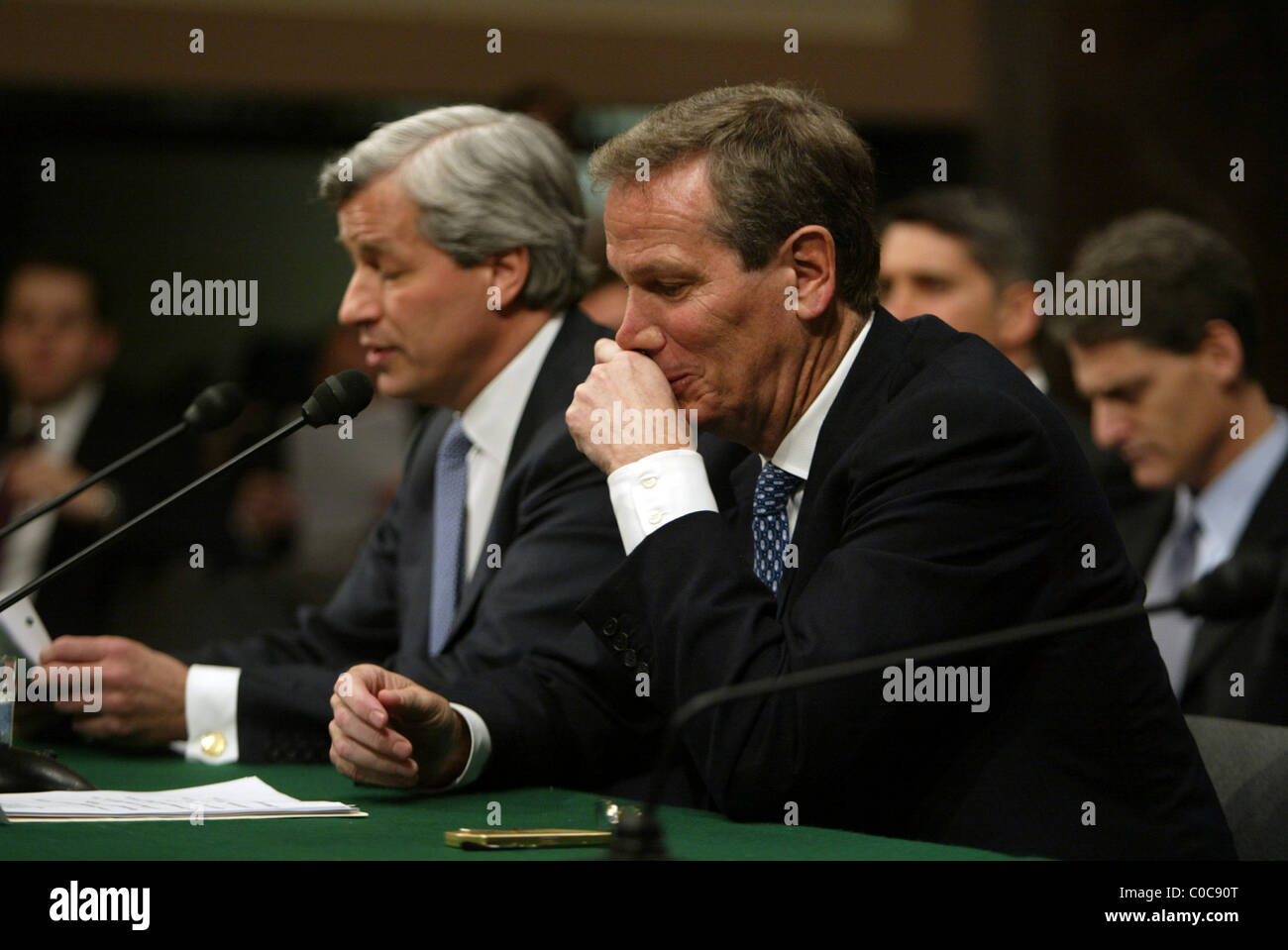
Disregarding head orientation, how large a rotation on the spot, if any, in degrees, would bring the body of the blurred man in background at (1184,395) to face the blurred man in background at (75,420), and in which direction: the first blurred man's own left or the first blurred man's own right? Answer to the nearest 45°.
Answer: approximately 45° to the first blurred man's own right

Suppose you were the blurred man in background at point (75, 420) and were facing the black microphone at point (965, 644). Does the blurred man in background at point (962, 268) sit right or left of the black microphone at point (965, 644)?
left

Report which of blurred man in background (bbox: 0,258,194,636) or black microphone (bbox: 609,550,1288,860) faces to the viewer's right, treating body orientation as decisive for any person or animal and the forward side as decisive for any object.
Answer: the black microphone

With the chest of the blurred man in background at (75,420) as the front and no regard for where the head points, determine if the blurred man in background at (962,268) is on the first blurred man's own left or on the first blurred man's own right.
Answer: on the first blurred man's own left

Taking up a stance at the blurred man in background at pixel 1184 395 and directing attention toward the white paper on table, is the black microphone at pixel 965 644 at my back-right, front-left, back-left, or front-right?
front-left

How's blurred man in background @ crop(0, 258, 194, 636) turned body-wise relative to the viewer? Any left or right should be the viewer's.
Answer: facing the viewer and to the left of the viewer

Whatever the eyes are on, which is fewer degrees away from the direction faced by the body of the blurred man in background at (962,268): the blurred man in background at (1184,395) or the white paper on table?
the white paper on table

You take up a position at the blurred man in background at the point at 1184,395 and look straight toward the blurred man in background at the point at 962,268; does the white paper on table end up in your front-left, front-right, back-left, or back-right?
back-left

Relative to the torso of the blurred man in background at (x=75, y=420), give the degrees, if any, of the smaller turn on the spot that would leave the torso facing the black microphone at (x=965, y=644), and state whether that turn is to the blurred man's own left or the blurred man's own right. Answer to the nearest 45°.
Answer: approximately 45° to the blurred man's own left

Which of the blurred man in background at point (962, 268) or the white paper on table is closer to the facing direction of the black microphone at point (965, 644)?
the blurred man in background

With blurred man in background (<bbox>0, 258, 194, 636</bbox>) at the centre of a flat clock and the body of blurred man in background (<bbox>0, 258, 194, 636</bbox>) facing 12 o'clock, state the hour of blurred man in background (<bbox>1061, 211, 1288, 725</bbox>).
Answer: blurred man in background (<bbox>1061, 211, 1288, 725</bbox>) is roughly at 9 o'clock from blurred man in background (<bbox>0, 258, 194, 636</bbox>).
